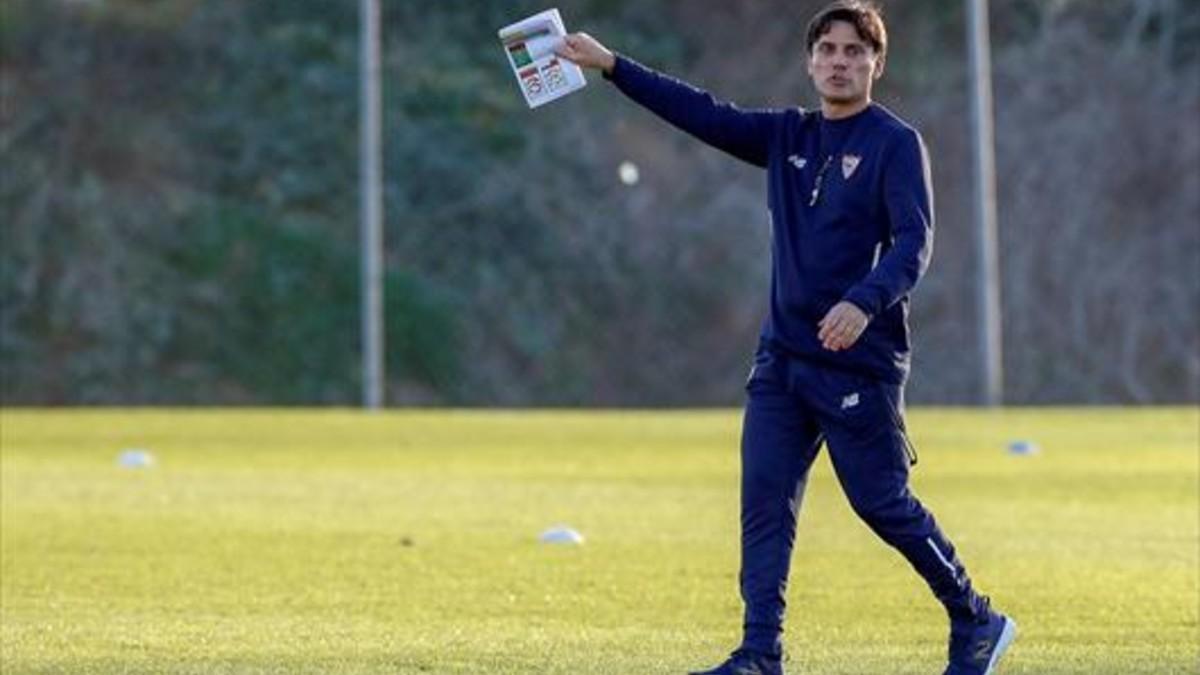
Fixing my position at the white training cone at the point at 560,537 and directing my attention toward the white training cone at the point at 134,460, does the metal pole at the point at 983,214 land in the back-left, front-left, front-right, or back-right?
front-right

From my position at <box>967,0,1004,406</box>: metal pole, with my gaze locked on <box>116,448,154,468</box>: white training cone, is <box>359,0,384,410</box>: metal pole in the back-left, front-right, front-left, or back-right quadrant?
front-right

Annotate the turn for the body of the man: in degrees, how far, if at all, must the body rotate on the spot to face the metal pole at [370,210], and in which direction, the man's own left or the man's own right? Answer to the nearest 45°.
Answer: approximately 135° to the man's own right

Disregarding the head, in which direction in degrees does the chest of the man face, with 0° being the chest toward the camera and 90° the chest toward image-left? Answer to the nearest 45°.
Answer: approximately 45°

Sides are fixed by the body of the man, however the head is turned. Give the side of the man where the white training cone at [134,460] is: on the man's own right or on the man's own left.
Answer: on the man's own right

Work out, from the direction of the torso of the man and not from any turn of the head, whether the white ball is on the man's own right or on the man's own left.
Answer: on the man's own right

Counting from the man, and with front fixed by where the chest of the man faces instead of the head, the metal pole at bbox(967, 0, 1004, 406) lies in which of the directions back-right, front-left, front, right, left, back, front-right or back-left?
back-right
